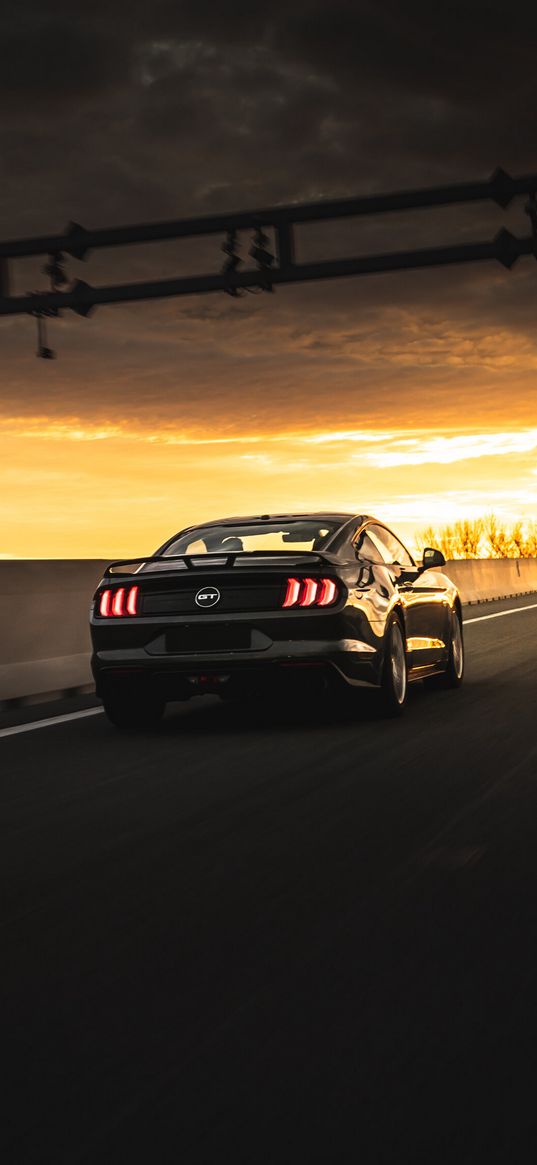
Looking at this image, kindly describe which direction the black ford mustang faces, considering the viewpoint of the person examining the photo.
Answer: facing away from the viewer and to the right of the viewer

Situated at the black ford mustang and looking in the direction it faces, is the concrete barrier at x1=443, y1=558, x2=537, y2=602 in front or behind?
in front

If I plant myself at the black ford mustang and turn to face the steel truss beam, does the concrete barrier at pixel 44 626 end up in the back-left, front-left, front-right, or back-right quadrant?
front-left
